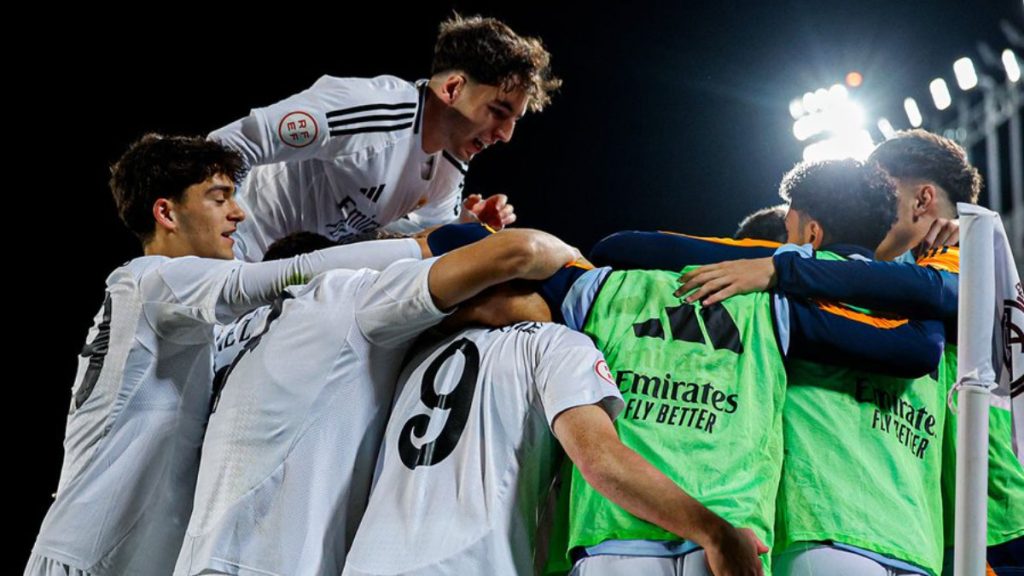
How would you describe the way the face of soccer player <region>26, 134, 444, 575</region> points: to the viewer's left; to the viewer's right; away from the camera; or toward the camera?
to the viewer's right

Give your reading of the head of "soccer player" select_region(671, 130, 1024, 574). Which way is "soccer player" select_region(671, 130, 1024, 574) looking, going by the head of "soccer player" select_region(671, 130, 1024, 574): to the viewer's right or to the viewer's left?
to the viewer's left

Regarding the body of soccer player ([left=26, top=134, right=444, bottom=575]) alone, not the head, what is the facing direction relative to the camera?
to the viewer's right

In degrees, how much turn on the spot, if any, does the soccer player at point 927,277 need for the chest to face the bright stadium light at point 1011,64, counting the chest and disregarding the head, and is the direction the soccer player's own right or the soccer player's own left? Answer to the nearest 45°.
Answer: approximately 90° to the soccer player's own right

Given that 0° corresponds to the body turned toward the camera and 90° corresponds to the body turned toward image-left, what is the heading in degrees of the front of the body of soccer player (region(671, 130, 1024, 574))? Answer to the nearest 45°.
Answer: approximately 90°

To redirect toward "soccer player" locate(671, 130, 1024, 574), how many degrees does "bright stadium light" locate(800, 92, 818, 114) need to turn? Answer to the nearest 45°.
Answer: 0° — it already faces them
